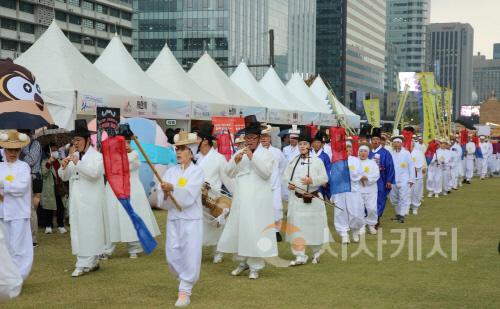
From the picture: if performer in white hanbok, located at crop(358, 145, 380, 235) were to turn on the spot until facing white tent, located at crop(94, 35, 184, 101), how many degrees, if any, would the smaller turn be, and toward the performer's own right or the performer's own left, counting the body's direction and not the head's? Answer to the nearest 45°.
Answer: approximately 90° to the performer's own right

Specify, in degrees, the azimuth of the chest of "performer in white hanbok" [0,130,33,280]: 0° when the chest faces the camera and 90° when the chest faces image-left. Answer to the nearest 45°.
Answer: approximately 45°

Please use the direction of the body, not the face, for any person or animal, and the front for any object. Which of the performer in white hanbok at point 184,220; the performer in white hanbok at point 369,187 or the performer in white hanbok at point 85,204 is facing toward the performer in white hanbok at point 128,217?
the performer in white hanbok at point 369,187

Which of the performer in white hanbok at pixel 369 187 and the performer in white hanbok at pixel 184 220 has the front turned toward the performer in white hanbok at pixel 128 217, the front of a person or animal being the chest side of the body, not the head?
the performer in white hanbok at pixel 369 187

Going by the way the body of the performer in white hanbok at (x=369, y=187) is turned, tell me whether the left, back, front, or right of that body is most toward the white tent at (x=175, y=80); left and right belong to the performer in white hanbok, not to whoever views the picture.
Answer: right
